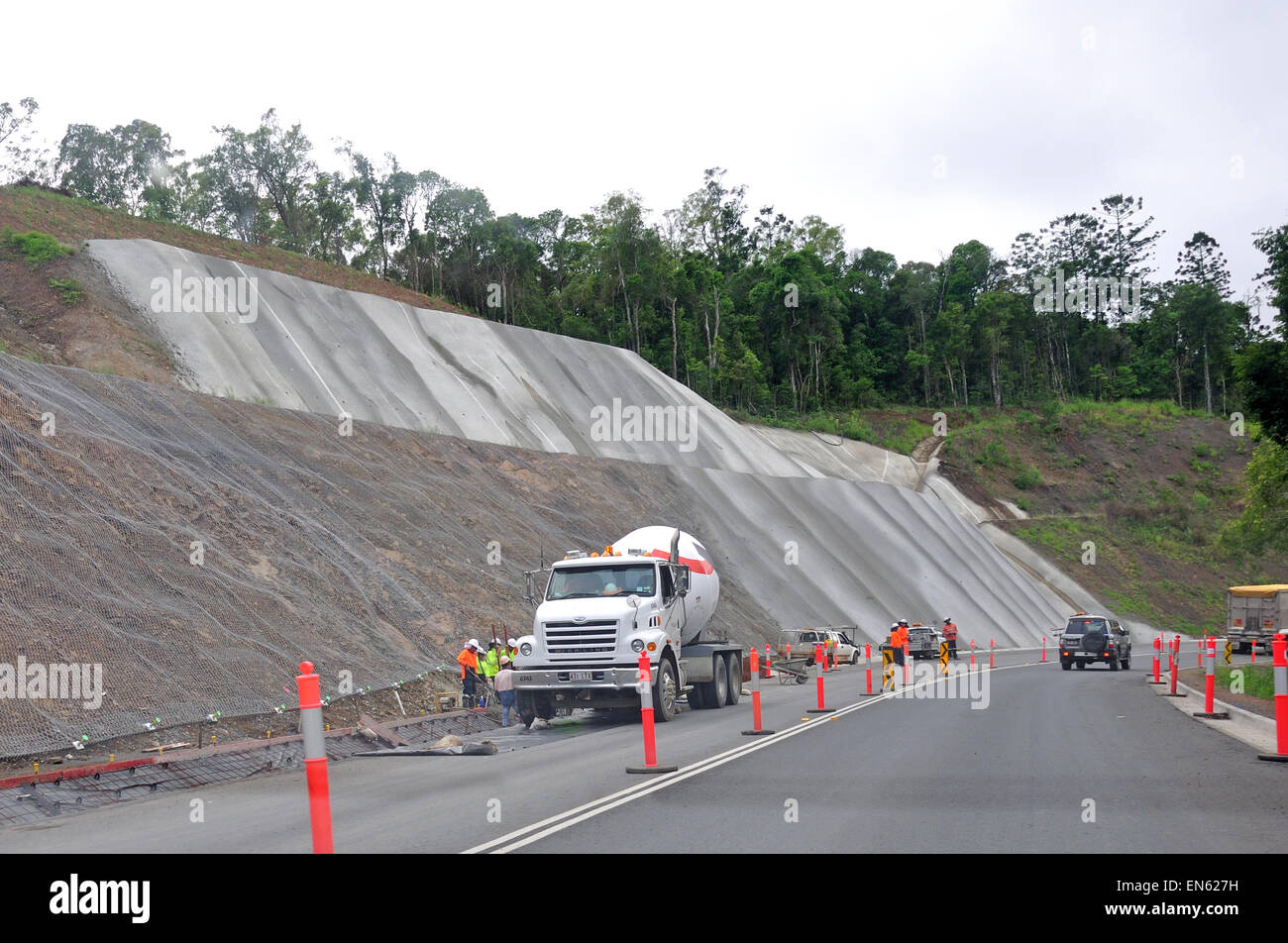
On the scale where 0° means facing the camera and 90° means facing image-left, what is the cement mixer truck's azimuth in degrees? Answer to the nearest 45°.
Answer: approximately 45°

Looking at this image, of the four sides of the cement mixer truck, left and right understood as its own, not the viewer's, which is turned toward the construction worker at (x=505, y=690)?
right

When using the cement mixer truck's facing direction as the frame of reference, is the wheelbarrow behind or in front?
behind

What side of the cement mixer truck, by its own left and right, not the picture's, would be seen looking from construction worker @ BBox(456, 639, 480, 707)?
right

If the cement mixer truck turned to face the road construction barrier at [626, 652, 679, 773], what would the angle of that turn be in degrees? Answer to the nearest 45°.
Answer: approximately 45° to its left
